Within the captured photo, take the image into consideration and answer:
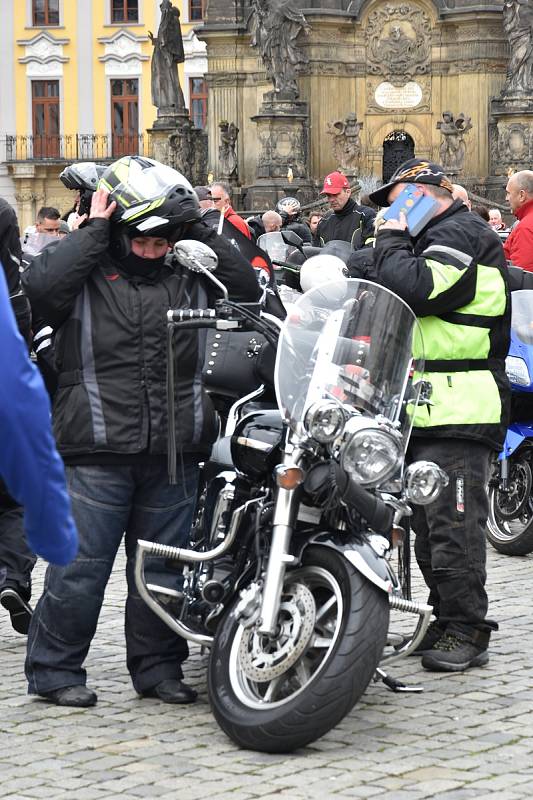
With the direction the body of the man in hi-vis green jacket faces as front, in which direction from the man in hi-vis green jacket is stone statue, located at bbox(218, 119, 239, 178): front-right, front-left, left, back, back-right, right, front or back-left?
right

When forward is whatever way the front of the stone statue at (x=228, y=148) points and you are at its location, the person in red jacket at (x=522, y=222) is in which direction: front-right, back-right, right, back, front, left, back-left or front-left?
front

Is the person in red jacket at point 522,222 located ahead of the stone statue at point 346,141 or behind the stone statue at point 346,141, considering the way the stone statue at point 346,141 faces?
ahead

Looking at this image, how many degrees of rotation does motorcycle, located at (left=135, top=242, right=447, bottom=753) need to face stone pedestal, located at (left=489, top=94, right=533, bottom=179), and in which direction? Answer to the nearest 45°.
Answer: approximately 135° to its left

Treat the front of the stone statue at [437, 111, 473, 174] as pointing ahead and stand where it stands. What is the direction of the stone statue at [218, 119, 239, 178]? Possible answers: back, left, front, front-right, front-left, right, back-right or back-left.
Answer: right

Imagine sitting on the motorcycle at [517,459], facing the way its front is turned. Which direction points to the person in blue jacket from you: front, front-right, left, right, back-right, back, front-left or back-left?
front-left

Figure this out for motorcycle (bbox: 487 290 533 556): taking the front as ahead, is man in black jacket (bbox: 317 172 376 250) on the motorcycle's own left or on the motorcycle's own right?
on the motorcycle's own right

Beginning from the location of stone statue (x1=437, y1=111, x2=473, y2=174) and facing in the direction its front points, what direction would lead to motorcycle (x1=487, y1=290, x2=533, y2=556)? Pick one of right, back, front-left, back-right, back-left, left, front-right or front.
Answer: front

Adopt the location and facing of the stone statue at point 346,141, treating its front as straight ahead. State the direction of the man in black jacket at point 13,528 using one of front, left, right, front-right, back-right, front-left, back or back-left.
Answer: front

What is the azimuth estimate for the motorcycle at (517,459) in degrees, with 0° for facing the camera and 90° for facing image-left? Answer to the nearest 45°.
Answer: approximately 45°

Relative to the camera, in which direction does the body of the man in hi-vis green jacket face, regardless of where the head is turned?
to the viewer's left

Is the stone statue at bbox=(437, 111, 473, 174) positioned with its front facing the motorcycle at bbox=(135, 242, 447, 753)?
yes

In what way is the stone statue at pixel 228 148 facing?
toward the camera

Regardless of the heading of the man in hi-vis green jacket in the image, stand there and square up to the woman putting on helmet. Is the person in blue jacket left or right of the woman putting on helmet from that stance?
left

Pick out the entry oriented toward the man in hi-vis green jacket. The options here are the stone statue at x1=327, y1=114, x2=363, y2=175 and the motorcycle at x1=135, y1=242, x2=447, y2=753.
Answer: the stone statue
